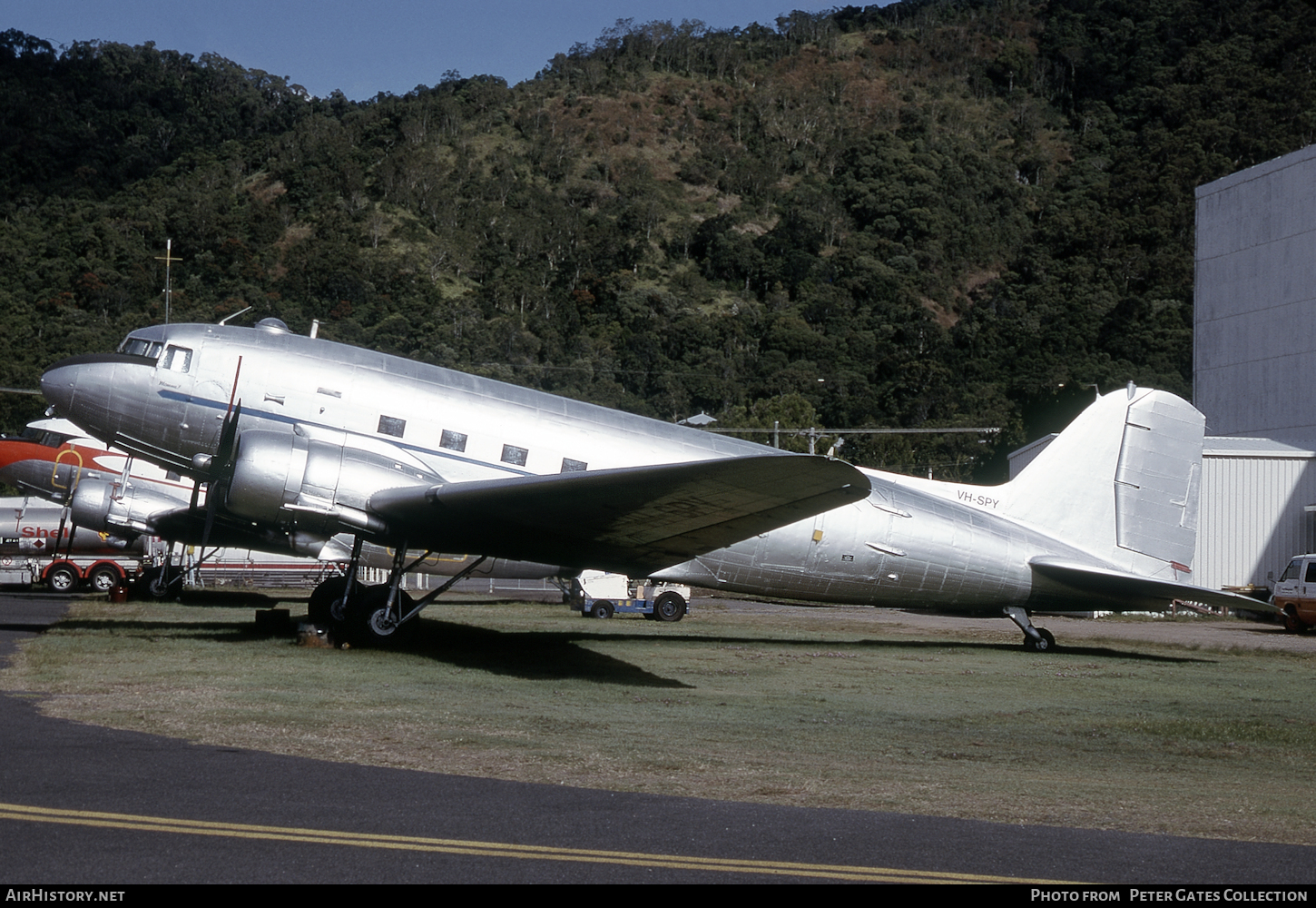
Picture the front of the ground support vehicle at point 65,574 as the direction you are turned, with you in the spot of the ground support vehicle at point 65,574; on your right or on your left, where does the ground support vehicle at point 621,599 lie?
on your left

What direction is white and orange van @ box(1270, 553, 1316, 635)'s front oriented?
to the viewer's left

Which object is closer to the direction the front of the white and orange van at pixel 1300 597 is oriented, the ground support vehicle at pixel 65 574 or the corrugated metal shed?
the ground support vehicle

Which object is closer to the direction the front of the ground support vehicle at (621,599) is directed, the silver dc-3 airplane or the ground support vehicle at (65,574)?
the ground support vehicle

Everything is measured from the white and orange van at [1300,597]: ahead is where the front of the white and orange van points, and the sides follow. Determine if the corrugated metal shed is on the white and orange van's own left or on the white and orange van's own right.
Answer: on the white and orange van's own right

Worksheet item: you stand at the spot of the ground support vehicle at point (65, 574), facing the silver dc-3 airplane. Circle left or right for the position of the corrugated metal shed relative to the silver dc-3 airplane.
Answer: left

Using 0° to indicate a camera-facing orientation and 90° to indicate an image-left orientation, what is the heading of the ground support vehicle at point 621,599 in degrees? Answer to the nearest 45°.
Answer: approximately 90°
